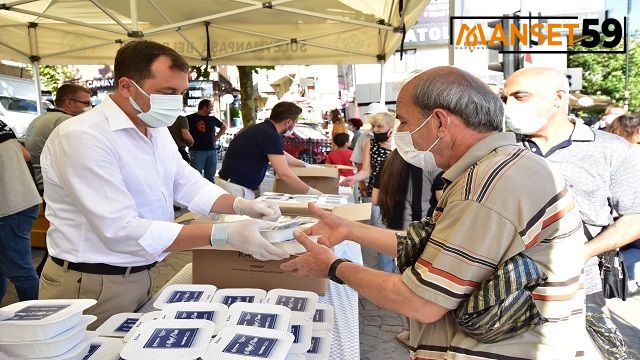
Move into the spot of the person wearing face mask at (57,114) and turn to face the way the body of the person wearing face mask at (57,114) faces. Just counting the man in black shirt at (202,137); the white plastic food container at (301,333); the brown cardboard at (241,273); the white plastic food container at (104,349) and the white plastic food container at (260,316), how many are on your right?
4

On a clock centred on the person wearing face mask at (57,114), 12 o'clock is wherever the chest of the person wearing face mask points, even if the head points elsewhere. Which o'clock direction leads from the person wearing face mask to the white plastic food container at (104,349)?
The white plastic food container is roughly at 3 o'clock from the person wearing face mask.

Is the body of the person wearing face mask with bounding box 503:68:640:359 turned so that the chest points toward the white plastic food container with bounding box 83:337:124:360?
yes

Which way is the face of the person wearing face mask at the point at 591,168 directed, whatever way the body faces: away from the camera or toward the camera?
toward the camera

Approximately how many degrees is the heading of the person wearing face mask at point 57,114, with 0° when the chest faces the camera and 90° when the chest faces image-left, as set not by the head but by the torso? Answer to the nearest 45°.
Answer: approximately 270°

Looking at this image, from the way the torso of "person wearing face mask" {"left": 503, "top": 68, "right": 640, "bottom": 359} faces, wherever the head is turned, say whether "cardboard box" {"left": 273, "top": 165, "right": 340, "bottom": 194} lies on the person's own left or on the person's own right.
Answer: on the person's own right

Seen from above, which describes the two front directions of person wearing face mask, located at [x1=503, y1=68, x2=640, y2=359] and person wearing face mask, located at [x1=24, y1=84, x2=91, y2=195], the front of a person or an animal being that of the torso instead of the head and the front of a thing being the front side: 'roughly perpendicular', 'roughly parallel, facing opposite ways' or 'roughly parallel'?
roughly parallel, facing opposite ways

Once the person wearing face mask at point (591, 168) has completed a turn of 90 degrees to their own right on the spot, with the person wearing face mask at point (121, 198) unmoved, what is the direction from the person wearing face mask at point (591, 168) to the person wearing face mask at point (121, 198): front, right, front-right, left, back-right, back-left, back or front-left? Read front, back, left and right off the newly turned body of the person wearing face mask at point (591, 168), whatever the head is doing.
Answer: left

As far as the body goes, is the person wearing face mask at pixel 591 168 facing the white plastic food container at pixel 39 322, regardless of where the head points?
yes

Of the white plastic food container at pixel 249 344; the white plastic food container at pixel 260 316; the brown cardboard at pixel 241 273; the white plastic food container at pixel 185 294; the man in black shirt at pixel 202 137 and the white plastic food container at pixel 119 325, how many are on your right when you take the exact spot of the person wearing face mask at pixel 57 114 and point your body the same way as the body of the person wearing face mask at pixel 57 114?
5

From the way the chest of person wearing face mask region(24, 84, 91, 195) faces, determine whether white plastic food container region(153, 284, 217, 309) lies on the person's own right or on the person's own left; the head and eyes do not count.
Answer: on the person's own right

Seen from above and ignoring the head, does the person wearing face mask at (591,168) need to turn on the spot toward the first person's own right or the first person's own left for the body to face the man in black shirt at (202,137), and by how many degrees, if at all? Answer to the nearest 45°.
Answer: approximately 90° to the first person's own right

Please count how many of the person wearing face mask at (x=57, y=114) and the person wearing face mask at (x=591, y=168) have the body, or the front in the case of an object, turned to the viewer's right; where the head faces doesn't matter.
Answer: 1

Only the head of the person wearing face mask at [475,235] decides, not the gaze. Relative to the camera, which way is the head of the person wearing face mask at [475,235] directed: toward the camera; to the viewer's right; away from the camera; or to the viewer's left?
to the viewer's left

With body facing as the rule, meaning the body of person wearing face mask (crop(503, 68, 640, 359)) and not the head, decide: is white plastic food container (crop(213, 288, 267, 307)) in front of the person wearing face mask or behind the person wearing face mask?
in front

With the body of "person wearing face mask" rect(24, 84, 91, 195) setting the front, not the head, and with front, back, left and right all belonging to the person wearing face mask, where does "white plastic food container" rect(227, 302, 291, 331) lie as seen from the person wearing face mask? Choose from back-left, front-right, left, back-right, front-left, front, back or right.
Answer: right

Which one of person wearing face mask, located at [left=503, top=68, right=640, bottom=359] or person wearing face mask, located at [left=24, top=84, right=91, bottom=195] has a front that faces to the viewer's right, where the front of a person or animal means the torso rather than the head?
person wearing face mask, located at [left=24, top=84, right=91, bottom=195]
